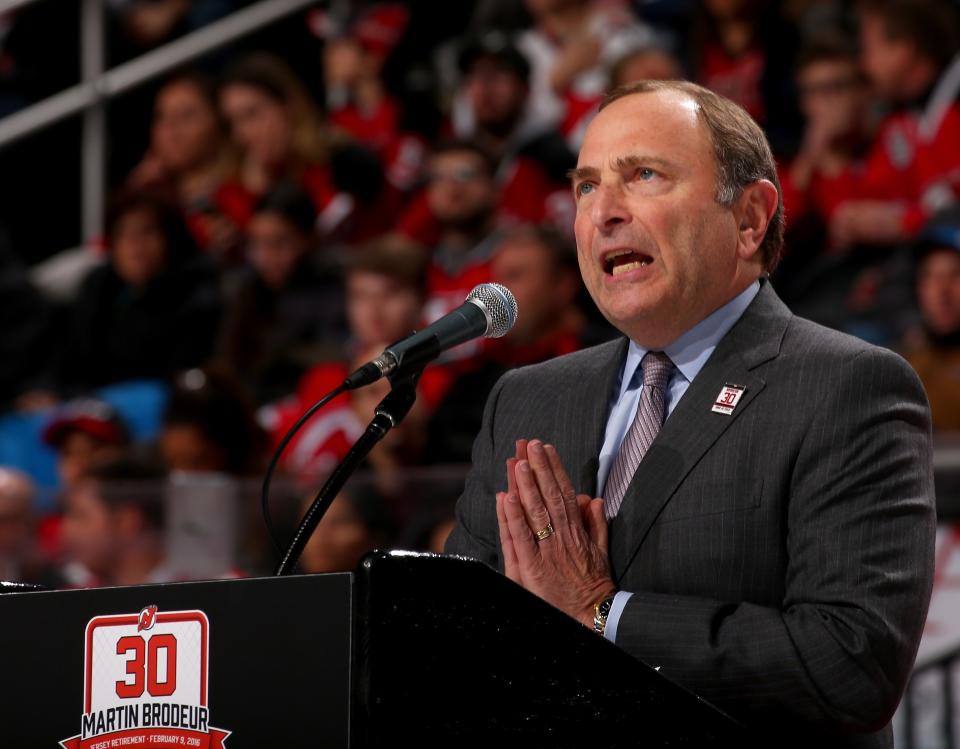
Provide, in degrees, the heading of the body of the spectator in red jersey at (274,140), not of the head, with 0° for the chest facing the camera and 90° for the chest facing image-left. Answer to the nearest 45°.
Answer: approximately 45°

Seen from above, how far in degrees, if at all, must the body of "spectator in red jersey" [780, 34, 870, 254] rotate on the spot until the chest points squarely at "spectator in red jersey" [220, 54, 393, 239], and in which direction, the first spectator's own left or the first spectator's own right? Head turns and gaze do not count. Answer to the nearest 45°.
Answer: approximately 45° to the first spectator's own right

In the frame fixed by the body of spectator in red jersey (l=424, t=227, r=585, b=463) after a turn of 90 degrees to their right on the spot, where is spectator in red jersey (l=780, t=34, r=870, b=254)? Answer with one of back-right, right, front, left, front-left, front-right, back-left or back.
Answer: back-right

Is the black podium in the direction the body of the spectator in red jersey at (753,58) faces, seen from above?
yes

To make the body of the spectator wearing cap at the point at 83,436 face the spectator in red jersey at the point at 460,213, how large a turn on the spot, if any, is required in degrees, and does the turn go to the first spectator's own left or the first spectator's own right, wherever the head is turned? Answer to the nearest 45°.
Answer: approximately 135° to the first spectator's own left

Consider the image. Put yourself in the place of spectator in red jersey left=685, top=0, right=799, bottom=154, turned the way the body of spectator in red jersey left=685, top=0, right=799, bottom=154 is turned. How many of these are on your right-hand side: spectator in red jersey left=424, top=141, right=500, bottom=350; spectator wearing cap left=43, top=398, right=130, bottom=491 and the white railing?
3

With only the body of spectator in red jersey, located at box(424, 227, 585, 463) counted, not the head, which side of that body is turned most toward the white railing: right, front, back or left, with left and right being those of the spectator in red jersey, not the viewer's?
right

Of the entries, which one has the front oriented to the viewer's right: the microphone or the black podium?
the microphone

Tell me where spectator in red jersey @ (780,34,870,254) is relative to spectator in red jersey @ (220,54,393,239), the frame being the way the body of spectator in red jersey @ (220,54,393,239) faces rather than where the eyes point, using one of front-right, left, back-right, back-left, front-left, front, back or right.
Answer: left

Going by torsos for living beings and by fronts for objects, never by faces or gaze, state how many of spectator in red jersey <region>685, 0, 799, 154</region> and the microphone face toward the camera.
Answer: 1

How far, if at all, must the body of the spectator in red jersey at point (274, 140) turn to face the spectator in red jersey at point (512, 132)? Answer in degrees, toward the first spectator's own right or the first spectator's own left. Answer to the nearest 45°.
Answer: approximately 90° to the first spectator's own left

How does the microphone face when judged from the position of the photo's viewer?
facing to the right of the viewer

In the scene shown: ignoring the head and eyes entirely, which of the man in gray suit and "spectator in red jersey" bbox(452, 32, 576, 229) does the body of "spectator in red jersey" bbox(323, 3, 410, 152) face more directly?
the man in gray suit
